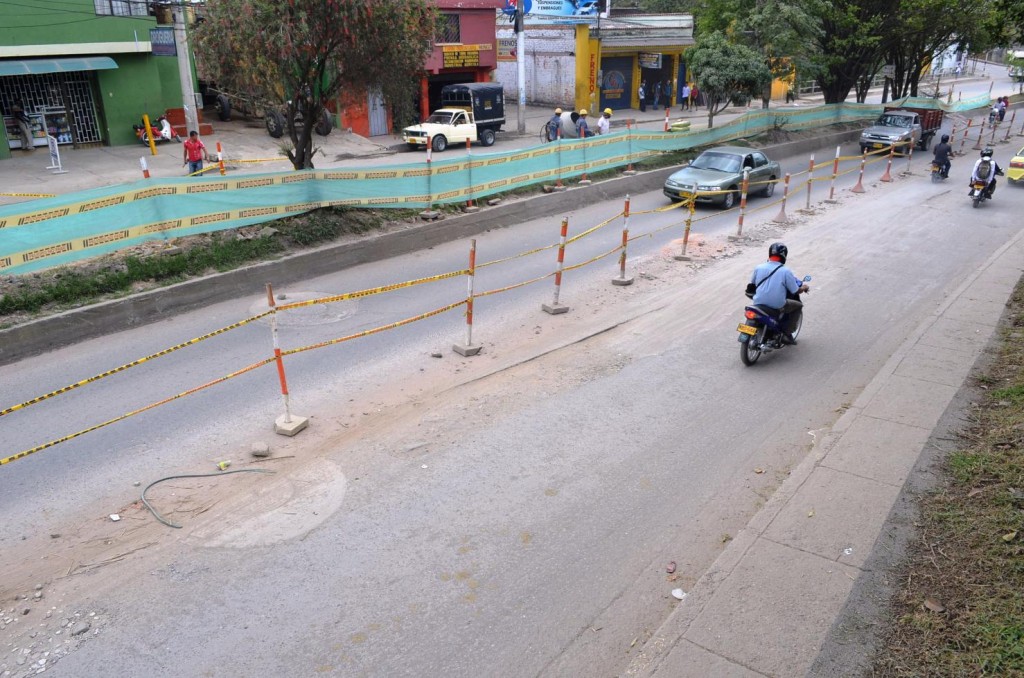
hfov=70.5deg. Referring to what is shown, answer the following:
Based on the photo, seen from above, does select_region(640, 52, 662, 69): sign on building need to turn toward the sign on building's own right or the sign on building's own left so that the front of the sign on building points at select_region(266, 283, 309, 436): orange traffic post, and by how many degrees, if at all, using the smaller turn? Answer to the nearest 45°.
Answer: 0° — it already faces it

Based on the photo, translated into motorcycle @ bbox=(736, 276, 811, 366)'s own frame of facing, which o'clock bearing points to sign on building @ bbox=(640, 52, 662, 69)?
The sign on building is roughly at 10 o'clock from the motorcycle.

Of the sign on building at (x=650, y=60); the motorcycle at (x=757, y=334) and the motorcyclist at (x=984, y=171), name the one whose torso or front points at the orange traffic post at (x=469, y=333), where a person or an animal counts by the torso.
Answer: the sign on building

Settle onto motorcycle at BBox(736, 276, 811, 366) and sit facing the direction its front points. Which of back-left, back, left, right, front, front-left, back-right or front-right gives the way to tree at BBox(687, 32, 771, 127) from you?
front-left

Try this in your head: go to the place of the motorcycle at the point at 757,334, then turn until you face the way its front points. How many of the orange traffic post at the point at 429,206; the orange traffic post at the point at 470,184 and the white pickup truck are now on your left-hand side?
3

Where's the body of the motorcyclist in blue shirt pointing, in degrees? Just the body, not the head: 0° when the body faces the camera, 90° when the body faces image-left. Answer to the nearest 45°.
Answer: approximately 225°

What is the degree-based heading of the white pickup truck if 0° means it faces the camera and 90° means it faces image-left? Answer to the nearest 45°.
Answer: approximately 45°

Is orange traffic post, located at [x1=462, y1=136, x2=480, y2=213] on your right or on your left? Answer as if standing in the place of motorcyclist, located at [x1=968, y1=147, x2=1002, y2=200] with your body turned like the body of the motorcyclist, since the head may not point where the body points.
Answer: on your left

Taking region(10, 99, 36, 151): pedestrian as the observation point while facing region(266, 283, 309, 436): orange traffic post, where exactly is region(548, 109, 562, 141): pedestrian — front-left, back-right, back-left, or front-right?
front-left

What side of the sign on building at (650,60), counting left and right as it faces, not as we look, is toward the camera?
front

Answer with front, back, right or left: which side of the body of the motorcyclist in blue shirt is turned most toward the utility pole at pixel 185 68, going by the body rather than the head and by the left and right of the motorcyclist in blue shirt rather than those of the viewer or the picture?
left

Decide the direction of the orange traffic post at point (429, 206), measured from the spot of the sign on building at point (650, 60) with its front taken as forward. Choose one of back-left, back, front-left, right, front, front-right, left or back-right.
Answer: front

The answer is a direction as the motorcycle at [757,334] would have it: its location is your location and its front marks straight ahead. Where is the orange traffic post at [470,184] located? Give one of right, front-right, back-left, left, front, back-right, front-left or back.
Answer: left

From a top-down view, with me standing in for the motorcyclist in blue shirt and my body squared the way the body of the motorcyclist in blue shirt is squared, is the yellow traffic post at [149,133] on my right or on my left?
on my left

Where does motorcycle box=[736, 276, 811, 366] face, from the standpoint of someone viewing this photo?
facing away from the viewer and to the right of the viewer

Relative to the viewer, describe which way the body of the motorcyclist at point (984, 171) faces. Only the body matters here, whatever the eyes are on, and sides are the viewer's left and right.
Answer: facing away from the viewer

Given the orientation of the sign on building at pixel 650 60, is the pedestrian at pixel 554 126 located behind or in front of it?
in front
